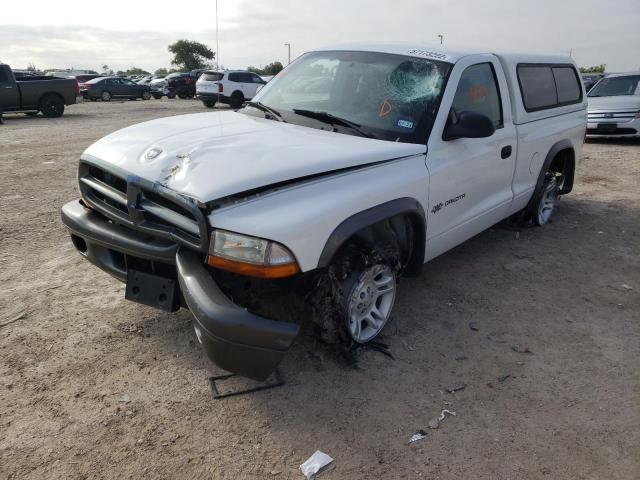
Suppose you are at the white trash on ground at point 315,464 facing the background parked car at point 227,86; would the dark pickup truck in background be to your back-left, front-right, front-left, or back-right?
front-left

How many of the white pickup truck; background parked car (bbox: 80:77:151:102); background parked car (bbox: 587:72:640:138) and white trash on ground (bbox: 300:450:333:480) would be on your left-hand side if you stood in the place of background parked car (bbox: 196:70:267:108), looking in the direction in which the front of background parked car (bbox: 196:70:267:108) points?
1

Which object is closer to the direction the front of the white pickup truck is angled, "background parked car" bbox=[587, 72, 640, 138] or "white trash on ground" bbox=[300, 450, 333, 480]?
the white trash on ground

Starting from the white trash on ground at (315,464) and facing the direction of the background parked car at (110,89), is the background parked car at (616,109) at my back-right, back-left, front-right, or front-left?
front-right

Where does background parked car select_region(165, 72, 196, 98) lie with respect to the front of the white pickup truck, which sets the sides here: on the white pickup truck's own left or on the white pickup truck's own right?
on the white pickup truck's own right

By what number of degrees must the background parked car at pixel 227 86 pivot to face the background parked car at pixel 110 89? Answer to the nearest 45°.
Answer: approximately 90° to its left

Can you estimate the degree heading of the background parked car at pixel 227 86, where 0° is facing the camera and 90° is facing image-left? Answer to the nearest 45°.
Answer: approximately 225°

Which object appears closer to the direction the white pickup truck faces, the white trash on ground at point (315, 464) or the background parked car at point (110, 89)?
the white trash on ground
